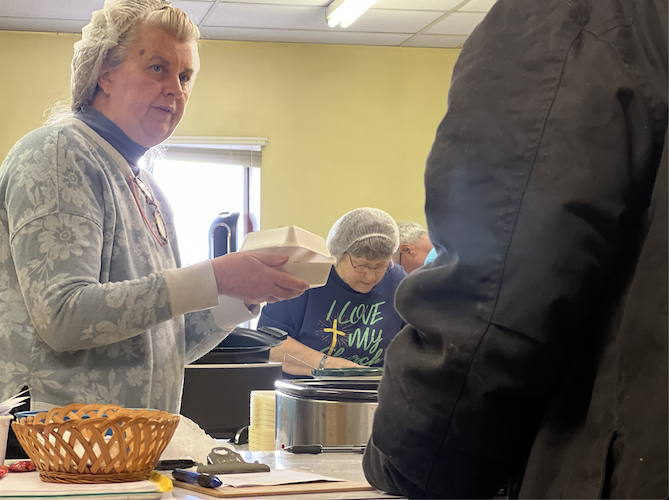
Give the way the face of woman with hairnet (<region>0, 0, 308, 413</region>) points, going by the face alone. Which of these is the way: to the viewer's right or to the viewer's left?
to the viewer's right

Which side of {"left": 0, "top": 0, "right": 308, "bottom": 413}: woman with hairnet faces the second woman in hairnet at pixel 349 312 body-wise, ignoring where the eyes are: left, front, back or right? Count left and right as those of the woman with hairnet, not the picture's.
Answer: left

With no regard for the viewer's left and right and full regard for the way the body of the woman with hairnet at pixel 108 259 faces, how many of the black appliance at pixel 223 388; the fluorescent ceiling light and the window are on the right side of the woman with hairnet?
0

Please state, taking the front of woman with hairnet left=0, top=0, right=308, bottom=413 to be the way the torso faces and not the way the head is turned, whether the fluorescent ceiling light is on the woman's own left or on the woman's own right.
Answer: on the woman's own left

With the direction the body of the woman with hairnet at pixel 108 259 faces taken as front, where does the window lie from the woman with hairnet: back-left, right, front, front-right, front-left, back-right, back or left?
back-left

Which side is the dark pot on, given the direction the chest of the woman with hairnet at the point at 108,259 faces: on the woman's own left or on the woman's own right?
on the woman's own left

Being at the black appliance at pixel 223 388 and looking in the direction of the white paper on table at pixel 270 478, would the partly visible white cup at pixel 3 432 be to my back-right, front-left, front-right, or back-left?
front-right

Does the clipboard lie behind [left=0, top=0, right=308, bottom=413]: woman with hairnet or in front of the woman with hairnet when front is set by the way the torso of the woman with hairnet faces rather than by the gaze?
in front

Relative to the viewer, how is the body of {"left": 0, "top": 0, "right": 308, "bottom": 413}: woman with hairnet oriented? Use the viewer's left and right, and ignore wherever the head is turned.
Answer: facing the viewer and to the right of the viewer
